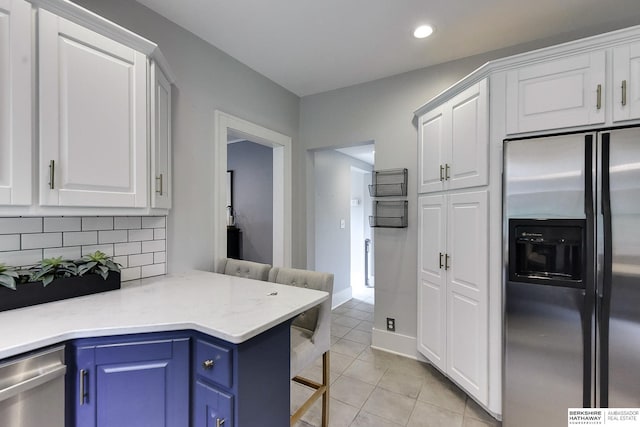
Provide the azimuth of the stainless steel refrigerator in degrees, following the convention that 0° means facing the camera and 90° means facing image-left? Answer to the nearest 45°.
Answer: approximately 0°

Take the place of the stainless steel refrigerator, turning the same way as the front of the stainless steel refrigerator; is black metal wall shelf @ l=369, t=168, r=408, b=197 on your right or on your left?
on your right

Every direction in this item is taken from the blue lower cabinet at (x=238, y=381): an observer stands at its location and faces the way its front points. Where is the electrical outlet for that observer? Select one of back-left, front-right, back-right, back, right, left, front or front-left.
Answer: back

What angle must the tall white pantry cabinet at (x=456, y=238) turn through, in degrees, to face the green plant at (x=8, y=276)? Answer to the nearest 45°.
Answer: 0° — it already faces it

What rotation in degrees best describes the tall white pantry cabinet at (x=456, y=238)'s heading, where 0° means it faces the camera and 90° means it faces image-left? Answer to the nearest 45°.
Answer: approximately 45°

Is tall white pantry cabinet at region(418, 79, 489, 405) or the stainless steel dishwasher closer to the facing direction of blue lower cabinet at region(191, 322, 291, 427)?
the stainless steel dishwasher

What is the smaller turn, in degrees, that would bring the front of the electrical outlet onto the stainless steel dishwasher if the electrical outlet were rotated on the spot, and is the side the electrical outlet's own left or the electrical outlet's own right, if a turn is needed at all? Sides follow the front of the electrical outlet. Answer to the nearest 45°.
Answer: approximately 45° to the electrical outlet's own right

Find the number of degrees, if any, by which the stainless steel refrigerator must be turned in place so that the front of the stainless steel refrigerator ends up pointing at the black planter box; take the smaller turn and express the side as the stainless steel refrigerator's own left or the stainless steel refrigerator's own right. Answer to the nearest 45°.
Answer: approximately 45° to the stainless steel refrigerator's own right
